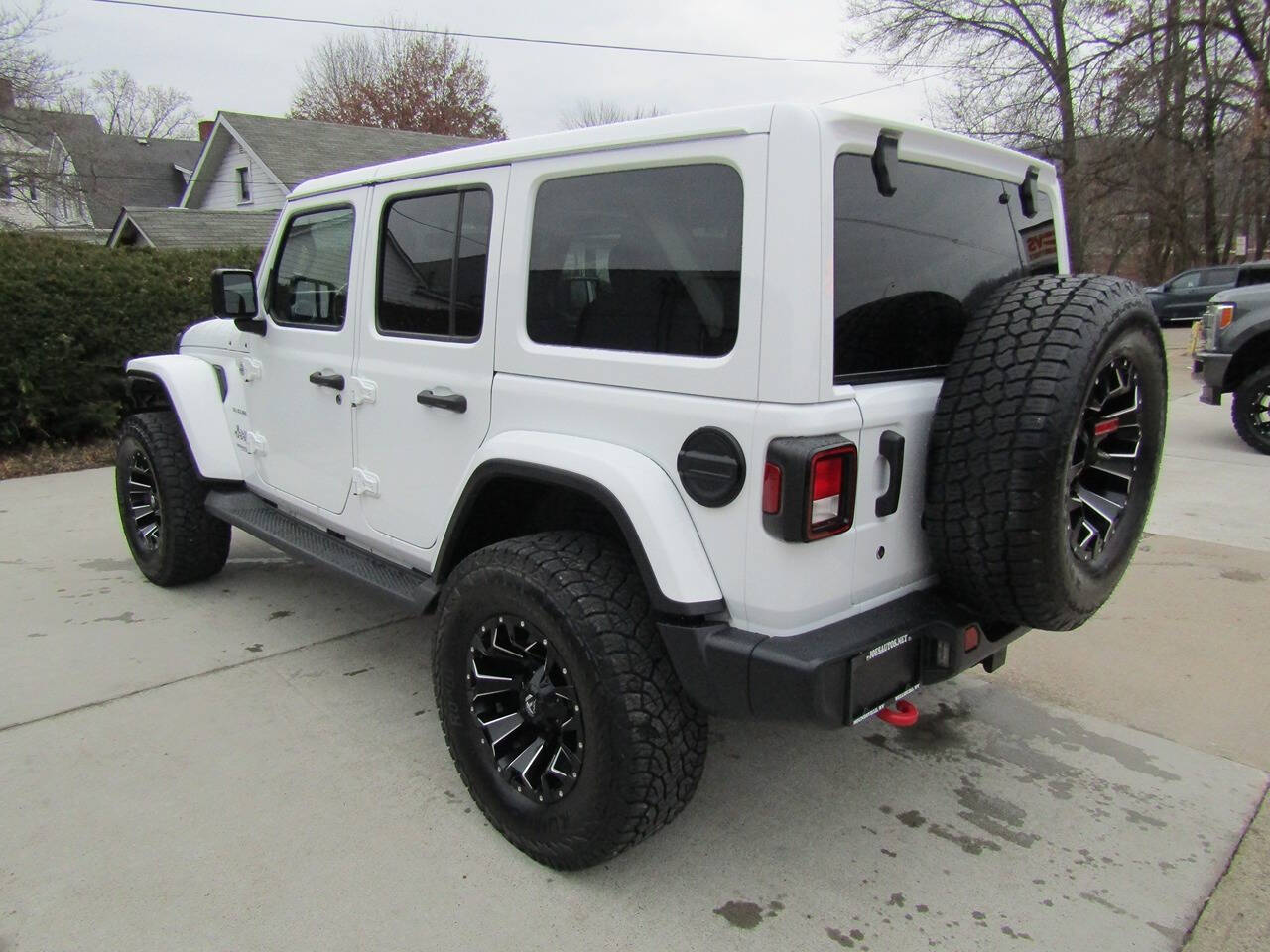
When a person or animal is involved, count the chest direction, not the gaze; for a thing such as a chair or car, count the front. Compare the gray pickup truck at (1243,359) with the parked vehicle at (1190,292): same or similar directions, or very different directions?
same or similar directions

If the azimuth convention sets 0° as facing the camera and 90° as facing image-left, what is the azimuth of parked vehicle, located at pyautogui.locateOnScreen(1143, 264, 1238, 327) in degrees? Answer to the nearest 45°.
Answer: approximately 90°

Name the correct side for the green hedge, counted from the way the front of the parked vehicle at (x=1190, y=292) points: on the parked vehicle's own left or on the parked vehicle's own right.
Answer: on the parked vehicle's own left

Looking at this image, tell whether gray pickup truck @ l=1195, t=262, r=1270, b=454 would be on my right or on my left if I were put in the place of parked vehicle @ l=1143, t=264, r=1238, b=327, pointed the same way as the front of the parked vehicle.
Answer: on my left

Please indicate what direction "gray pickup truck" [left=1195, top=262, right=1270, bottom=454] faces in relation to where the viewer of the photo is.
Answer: facing to the left of the viewer

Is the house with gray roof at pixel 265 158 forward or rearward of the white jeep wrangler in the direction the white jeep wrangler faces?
forward

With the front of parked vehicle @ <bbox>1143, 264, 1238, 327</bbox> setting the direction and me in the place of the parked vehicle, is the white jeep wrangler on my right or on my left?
on my left

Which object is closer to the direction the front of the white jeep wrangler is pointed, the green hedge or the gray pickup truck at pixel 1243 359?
the green hedge

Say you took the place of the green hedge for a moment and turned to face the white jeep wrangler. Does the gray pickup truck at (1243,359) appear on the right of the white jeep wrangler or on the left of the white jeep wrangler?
left

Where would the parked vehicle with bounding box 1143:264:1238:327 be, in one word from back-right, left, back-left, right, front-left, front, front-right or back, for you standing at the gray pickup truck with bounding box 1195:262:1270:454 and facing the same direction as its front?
right

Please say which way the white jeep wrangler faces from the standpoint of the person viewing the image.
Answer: facing away from the viewer and to the left of the viewer

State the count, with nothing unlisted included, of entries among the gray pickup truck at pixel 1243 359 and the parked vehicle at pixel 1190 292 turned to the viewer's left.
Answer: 2

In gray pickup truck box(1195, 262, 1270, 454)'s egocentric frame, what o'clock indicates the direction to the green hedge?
The green hedge is roughly at 11 o'clock from the gray pickup truck.
